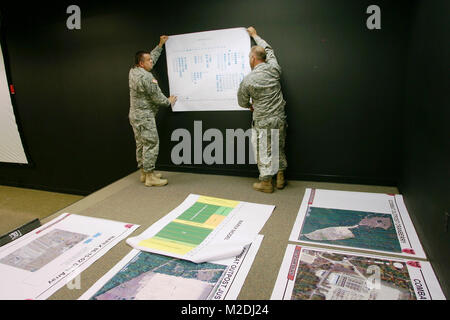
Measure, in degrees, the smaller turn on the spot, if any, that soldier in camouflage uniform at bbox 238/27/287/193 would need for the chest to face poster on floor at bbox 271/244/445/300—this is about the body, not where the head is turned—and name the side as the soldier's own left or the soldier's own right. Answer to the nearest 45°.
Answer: approximately 135° to the soldier's own left

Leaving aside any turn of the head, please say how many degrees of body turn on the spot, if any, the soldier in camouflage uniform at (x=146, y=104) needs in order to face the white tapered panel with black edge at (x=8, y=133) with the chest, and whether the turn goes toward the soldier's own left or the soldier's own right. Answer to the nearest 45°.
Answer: approximately 135° to the soldier's own left

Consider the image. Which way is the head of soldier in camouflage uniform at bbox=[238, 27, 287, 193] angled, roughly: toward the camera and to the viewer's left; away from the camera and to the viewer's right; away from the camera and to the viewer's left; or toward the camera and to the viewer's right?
away from the camera and to the viewer's left

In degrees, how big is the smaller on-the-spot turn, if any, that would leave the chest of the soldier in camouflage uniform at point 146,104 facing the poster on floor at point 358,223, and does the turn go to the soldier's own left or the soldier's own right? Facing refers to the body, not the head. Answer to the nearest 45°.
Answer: approximately 45° to the soldier's own right

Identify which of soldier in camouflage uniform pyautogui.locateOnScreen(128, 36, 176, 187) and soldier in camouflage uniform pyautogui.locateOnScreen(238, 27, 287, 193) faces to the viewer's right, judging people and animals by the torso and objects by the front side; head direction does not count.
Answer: soldier in camouflage uniform pyautogui.locateOnScreen(128, 36, 176, 187)

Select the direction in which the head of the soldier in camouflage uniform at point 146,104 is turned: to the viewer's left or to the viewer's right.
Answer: to the viewer's right

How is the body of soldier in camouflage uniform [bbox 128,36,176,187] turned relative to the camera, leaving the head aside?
to the viewer's right

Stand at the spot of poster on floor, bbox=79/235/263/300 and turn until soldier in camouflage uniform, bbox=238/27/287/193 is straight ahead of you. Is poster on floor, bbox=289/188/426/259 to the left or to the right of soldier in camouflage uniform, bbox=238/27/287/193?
right

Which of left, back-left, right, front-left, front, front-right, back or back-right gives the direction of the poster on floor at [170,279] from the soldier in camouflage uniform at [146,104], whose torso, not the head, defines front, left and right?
right

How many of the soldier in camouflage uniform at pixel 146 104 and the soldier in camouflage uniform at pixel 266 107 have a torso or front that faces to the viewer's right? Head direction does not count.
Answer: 1

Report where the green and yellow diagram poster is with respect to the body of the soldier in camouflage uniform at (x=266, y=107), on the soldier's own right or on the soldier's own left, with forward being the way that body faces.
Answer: on the soldier's own left

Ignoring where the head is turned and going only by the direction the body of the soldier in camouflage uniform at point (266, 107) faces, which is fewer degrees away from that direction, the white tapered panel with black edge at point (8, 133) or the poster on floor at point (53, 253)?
the white tapered panel with black edge

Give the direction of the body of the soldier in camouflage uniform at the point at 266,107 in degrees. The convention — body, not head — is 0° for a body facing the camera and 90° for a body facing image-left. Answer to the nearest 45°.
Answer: approximately 135°
